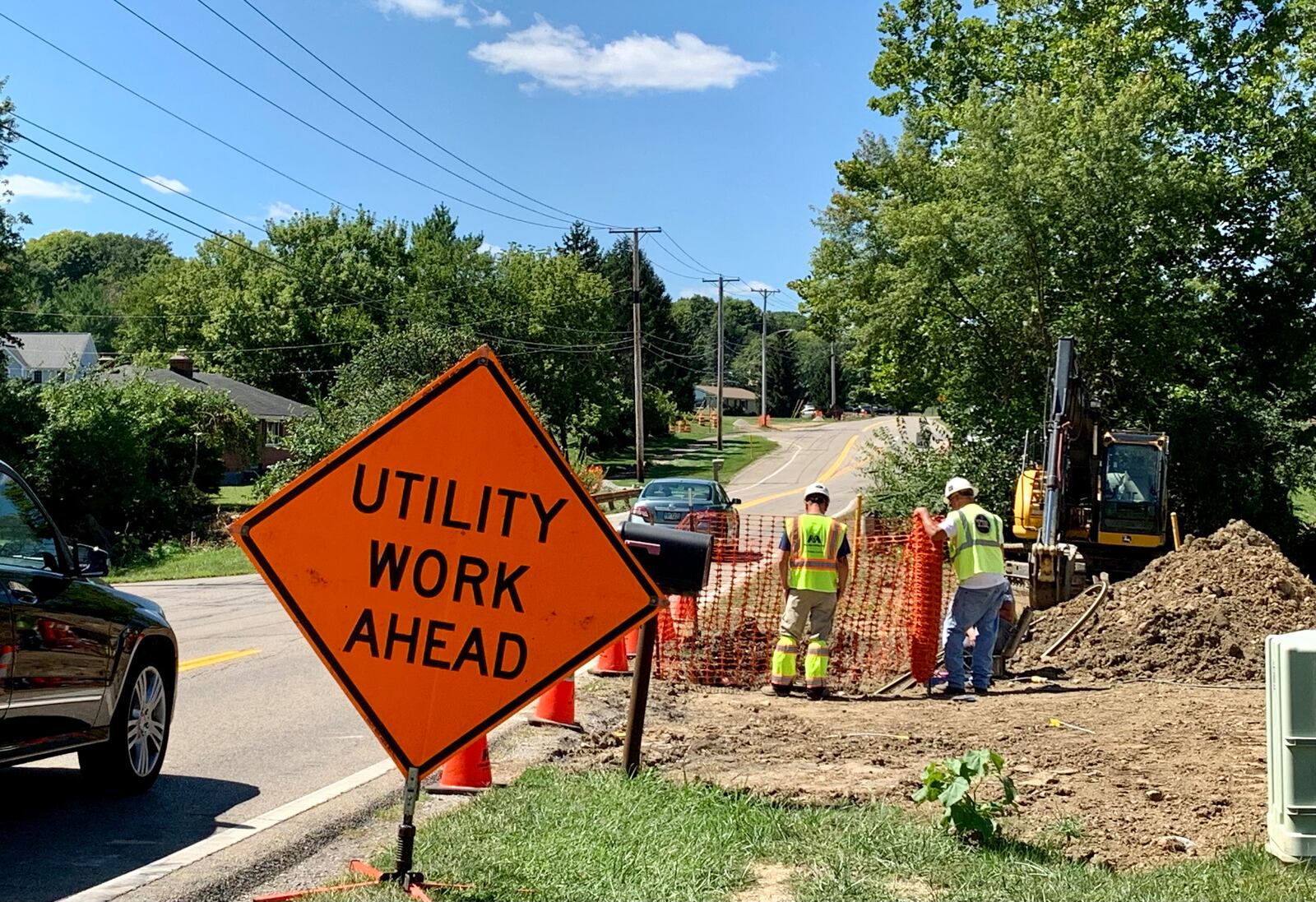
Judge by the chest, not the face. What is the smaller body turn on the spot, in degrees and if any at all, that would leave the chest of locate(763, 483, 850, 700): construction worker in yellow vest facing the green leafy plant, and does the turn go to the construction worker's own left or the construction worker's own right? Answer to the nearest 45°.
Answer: approximately 180°

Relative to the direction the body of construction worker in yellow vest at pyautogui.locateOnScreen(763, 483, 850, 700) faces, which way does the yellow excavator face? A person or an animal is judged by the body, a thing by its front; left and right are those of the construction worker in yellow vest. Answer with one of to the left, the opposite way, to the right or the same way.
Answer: the opposite way

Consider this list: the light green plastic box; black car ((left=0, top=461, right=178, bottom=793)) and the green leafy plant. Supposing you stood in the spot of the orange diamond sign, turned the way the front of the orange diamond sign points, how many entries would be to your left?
2

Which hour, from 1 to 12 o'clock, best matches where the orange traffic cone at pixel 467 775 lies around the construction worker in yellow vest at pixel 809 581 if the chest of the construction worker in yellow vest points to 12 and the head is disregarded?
The orange traffic cone is roughly at 7 o'clock from the construction worker in yellow vest.

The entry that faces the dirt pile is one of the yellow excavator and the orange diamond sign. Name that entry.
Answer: the yellow excavator

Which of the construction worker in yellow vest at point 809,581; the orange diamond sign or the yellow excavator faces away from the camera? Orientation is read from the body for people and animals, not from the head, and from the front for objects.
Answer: the construction worker in yellow vest

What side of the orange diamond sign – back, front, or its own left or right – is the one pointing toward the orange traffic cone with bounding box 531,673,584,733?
back

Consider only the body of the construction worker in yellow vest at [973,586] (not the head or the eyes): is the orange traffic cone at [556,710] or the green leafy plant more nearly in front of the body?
the orange traffic cone

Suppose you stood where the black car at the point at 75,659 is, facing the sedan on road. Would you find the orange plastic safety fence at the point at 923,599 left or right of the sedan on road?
right

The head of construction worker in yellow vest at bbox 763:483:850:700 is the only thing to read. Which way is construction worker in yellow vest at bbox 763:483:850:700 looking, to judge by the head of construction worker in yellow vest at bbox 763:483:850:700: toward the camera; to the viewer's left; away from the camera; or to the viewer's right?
away from the camera

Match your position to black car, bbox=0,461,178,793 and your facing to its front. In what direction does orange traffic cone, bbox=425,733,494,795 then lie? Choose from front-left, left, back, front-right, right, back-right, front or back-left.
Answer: front-right

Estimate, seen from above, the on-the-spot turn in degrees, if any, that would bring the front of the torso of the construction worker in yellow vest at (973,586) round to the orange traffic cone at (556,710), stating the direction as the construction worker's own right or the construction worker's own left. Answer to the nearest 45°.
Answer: approximately 90° to the construction worker's own left

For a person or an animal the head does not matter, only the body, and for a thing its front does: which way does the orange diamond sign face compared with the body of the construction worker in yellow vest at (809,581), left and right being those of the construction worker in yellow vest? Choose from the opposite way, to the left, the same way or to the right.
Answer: the opposite way

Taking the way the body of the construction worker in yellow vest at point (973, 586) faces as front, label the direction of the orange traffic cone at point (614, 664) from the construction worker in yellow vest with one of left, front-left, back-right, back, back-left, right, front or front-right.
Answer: front-left

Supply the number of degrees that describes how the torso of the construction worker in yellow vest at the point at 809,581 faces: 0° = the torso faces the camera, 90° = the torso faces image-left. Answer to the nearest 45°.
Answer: approximately 180°
